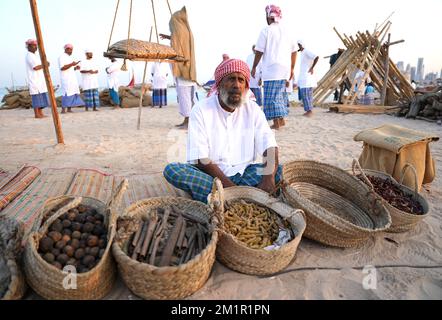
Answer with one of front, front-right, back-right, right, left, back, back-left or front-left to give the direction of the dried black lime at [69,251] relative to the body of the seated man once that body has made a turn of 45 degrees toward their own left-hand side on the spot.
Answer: right

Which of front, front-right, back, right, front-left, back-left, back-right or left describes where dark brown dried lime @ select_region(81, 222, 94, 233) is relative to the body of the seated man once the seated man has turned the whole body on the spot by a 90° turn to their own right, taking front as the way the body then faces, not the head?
front-left

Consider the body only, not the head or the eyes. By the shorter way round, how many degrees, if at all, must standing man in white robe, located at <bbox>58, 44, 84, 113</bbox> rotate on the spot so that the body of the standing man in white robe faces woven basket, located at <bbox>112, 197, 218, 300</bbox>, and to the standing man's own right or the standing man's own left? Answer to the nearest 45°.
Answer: approximately 45° to the standing man's own right

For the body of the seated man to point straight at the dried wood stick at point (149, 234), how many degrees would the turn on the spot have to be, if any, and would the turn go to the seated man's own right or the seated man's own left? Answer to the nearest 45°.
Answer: approximately 45° to the seated man's own right

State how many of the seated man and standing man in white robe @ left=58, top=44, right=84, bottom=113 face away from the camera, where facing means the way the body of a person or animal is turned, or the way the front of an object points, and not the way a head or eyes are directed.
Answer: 0

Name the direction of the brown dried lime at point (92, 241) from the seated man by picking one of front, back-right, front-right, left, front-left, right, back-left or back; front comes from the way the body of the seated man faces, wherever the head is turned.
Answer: front-right

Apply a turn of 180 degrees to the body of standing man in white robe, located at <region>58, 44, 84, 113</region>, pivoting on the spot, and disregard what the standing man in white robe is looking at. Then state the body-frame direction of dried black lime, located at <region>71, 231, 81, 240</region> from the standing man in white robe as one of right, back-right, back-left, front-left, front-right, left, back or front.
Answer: back-left

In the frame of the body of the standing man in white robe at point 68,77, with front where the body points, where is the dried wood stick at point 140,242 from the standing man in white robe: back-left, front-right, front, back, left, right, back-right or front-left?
front-right

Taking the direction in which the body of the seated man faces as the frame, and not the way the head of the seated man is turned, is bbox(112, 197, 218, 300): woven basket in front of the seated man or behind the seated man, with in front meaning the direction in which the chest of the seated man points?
in front

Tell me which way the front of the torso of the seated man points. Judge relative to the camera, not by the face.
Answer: toward the camera

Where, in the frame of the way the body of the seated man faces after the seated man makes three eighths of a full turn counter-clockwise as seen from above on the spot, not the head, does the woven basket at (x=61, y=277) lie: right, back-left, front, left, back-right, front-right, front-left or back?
back

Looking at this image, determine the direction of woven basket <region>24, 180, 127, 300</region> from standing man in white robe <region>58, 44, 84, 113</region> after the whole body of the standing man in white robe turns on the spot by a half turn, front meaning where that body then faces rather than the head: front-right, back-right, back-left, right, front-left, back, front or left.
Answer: back-left

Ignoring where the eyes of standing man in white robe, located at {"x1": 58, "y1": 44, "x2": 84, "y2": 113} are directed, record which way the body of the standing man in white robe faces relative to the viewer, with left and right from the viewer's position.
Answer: facing the viewer and to the right of the viewer
